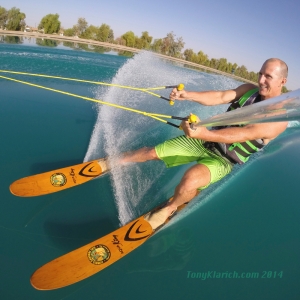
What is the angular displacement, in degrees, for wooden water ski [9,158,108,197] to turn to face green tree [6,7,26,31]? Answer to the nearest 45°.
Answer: approximately 90° to its right

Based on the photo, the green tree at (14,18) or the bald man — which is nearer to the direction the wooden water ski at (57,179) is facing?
the green tree

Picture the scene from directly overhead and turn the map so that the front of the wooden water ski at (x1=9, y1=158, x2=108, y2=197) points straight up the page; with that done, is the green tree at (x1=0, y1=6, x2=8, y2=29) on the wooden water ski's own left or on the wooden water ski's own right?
on the wooden water ski's own right

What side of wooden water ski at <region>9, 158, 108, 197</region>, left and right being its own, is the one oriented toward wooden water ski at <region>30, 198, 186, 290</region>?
left

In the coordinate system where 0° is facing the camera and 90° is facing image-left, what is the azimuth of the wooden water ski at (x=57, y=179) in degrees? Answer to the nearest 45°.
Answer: approximately 90°

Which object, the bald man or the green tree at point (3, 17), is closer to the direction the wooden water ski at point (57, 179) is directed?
the green tree

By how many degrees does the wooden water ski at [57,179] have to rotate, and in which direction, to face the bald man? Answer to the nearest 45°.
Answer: approximately 135° to its left
